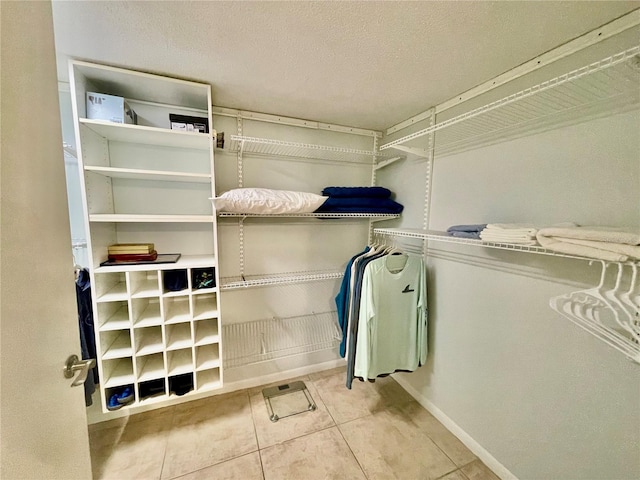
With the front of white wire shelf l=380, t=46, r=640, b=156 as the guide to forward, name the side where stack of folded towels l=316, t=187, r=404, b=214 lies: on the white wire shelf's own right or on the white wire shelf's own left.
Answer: on the white wire shelf's own right

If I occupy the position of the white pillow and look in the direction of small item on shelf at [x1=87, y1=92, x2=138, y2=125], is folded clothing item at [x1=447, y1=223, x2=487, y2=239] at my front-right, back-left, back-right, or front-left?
back-left

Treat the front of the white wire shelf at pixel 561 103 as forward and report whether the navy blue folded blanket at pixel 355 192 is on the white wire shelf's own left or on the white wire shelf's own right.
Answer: on the white wire shelf's own right

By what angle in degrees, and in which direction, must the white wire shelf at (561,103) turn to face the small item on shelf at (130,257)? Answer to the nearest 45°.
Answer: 0° — it already faces it

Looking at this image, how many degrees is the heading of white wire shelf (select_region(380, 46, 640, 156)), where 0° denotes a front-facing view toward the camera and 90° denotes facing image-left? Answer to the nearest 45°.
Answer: approximately 45°

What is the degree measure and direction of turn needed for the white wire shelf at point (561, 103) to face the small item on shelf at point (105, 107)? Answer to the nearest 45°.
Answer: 0° — it already faces it
